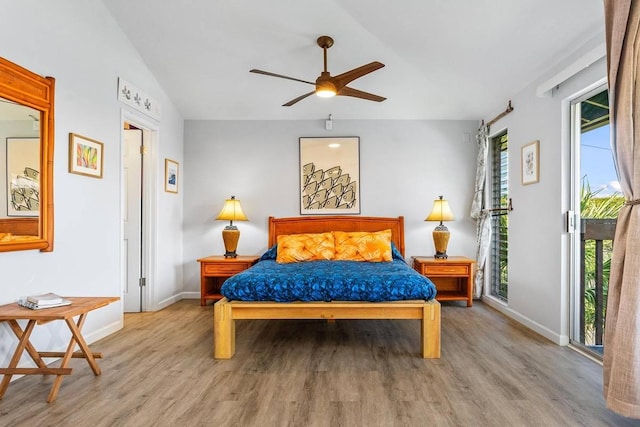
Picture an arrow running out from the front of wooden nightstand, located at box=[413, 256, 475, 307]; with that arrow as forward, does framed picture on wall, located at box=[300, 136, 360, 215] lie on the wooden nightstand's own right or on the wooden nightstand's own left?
on the wooden nightstand's own right

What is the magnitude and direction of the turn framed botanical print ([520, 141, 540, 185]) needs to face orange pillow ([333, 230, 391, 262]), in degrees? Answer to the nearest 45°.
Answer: approximately 45° to its right

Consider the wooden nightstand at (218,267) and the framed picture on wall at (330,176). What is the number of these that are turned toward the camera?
2

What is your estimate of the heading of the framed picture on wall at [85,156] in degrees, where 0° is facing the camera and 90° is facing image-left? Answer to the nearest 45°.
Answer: approximately 315°

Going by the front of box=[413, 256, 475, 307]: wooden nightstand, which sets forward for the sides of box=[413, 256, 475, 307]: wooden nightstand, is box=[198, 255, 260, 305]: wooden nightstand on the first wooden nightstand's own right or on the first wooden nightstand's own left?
on the first wooden nightstand's own right

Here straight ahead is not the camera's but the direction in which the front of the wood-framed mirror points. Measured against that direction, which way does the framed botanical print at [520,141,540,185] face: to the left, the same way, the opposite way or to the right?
the opposite way

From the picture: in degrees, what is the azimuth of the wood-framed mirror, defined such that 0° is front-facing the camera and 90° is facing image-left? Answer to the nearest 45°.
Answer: approximately 315°
